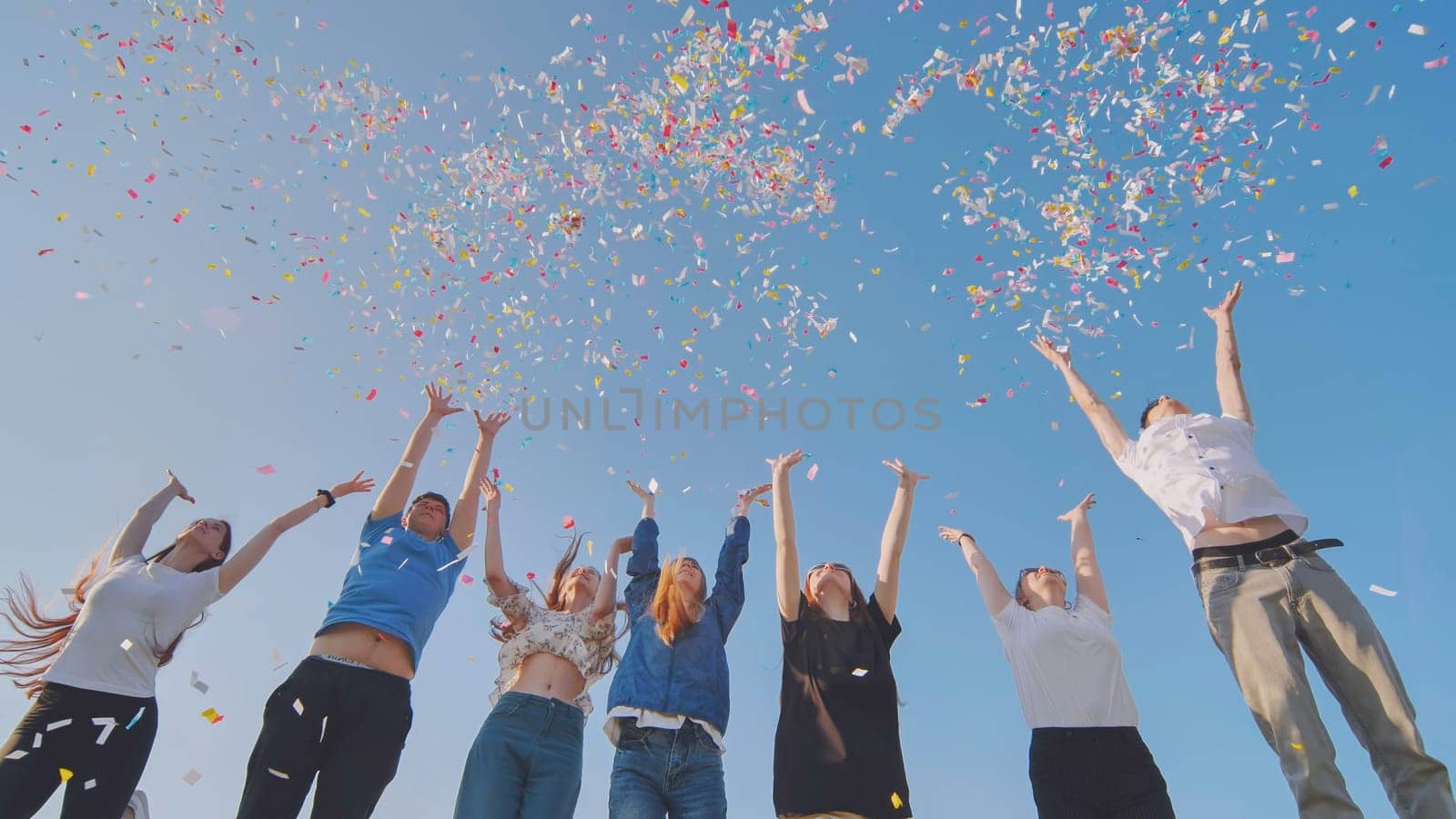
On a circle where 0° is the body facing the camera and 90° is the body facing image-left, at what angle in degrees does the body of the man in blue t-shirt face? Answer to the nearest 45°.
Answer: approximately 0°

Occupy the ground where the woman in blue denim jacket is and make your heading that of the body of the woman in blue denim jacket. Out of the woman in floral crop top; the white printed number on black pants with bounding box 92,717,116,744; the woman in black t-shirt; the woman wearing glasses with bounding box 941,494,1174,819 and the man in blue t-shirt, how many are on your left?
2

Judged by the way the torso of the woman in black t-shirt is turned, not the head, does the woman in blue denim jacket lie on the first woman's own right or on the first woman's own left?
on the first woman's own right

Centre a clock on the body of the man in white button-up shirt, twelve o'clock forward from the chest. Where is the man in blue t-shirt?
The man in blue t-shirt is roughly at 2 o'clock from the man in white button-up shirt.

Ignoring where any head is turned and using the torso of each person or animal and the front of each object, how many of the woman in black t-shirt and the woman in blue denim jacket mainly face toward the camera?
2

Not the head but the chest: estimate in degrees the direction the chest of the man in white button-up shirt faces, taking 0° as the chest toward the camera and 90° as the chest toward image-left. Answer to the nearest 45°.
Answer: approximately 0°
